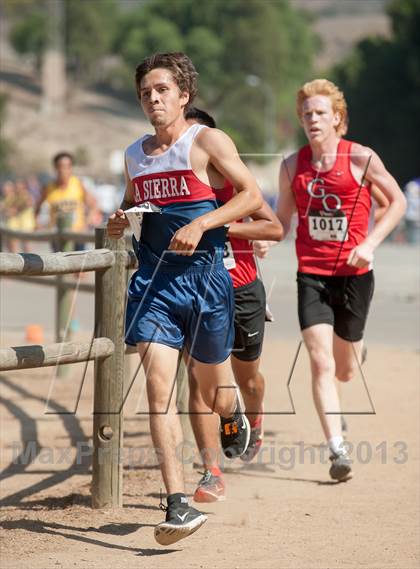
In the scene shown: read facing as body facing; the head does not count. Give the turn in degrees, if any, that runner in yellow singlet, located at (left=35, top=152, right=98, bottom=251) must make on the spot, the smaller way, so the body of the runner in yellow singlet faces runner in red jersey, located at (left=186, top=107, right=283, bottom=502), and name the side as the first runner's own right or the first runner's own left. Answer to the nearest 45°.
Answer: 0° — they already face them

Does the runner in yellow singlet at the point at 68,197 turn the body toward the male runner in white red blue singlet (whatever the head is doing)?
yes

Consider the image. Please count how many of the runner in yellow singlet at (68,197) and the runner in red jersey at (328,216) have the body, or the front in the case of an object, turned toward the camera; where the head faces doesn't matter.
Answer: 2

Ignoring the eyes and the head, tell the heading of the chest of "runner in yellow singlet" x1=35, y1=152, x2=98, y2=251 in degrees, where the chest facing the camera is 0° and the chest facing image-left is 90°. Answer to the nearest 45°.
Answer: approximately 0°

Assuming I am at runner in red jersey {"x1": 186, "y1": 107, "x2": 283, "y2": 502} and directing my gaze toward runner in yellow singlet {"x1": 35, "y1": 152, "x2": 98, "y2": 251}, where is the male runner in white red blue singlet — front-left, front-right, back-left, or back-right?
back-left
